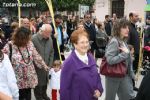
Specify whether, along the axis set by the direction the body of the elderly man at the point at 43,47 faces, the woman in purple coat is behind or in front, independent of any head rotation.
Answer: in front

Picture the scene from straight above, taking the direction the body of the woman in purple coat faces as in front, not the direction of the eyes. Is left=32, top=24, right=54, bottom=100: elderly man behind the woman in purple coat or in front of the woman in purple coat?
behind

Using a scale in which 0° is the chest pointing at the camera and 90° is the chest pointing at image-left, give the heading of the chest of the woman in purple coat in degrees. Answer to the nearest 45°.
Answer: approximately 315°
